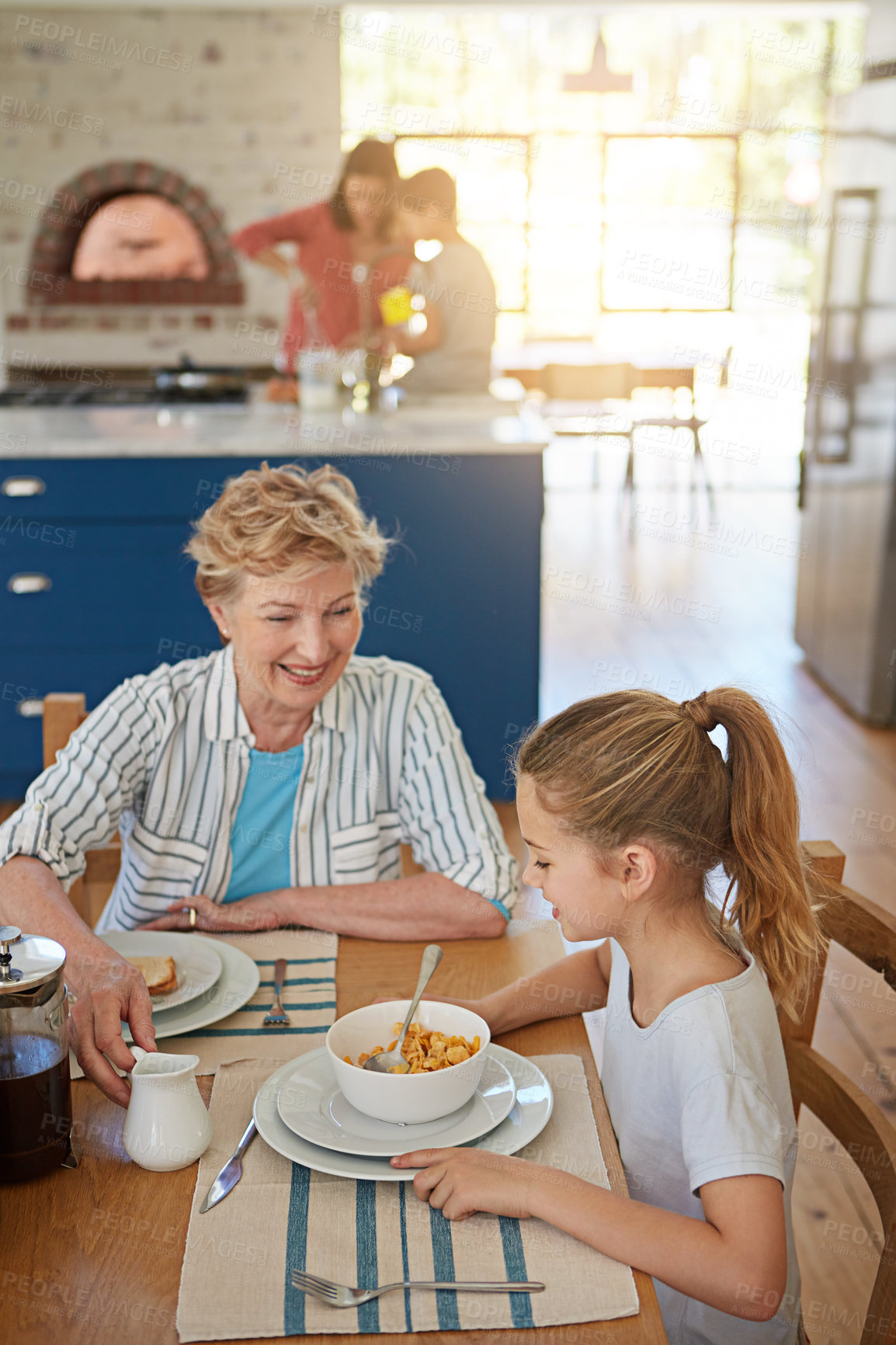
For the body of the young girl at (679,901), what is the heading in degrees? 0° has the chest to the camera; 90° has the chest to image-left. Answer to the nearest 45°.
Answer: approximately 90°

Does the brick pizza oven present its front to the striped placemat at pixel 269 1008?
yes

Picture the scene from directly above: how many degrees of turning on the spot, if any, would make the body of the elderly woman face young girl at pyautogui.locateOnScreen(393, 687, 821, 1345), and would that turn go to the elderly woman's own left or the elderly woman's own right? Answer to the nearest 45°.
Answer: approximately 45° to the elderly woman's own left

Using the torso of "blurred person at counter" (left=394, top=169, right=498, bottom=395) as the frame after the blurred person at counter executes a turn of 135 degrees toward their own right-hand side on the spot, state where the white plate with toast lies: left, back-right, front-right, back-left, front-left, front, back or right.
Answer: back-right

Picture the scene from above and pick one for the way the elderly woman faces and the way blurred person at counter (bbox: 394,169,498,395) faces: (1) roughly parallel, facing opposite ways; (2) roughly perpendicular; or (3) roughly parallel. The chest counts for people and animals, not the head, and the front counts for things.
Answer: roughly perpendicular

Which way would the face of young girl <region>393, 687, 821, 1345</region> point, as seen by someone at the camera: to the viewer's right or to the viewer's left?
to the viewer's left

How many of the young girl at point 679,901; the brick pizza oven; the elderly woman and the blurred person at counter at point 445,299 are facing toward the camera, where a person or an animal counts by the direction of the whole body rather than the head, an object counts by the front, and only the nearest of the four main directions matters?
2

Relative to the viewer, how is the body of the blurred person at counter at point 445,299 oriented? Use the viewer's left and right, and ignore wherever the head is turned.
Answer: facing to the left of the viewer

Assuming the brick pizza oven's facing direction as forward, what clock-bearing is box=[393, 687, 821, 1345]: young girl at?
The young girl is roughly at 12 o'clock from the brick pizza oven.

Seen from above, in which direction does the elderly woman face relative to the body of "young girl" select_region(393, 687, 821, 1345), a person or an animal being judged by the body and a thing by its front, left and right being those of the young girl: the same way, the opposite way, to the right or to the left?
to the left

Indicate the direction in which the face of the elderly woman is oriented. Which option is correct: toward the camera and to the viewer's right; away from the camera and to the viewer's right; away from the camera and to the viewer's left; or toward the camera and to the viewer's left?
toward the camera and to the viewer's right
